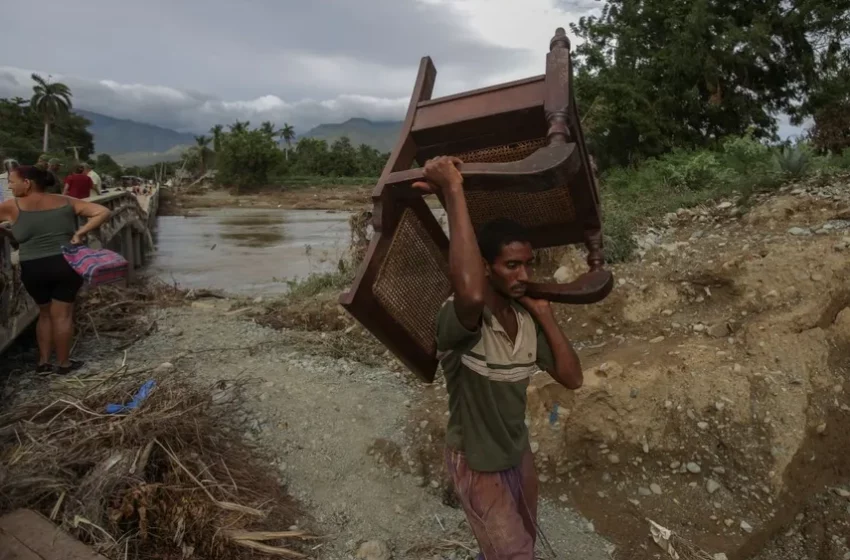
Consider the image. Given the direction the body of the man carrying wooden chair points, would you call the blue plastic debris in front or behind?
behind

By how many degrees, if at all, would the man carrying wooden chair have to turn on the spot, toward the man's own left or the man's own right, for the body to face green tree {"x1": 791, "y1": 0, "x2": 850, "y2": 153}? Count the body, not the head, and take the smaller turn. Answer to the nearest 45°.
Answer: approximately 90° to the man's own left

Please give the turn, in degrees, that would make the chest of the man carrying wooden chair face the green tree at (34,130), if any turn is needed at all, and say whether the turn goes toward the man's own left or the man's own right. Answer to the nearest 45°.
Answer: approximately 180°

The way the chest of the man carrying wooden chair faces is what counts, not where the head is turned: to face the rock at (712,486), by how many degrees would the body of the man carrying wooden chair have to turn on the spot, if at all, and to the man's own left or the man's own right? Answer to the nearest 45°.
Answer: approximately 90° to the man's own left

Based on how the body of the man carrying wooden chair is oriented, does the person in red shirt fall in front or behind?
behind

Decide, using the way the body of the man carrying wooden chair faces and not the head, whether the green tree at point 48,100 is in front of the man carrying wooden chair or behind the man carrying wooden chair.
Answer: behind

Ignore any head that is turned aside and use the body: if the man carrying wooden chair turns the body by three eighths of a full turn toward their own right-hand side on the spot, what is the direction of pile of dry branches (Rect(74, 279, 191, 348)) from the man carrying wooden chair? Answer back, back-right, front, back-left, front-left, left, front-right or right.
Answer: front-right

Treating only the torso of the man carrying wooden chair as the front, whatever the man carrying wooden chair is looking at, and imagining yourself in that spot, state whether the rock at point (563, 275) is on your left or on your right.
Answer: on your left

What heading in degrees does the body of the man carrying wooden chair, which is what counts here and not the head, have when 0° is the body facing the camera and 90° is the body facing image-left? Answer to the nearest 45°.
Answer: approximately 315°

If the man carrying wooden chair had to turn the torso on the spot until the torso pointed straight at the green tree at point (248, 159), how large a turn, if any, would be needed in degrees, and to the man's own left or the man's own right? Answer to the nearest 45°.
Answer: approximately 180°

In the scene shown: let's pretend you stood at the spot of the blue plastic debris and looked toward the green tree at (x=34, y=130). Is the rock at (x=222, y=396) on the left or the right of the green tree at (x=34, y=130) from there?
right
